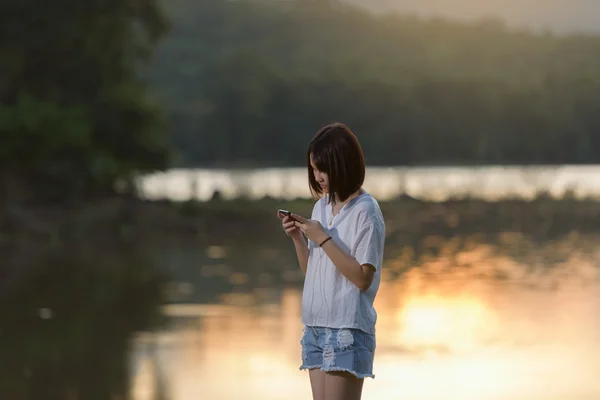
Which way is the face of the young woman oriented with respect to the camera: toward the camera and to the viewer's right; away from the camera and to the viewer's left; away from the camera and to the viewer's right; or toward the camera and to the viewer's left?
toward the camera and to the viewer's left

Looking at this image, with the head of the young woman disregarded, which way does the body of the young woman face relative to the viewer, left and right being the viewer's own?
facing the viewer and to the left of the viewer
